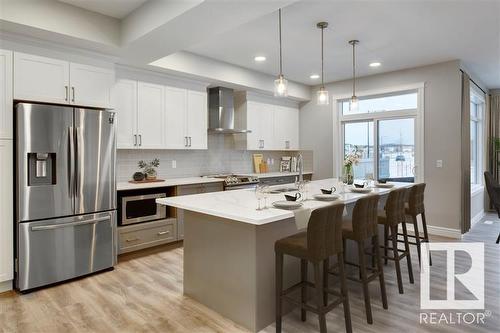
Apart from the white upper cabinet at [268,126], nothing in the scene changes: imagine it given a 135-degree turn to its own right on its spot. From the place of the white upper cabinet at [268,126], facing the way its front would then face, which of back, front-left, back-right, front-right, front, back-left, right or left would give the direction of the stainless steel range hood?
front-left

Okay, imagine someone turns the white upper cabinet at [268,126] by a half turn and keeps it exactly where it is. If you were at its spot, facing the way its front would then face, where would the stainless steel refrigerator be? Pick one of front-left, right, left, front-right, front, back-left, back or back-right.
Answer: left

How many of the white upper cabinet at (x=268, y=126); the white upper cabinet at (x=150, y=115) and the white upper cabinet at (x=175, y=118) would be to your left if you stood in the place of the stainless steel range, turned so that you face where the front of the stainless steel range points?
1

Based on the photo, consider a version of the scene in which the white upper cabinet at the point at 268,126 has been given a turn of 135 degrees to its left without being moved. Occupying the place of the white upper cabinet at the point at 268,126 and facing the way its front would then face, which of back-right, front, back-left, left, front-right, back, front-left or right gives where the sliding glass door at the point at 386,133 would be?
right

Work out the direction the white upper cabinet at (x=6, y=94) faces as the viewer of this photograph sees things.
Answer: facing the viewer

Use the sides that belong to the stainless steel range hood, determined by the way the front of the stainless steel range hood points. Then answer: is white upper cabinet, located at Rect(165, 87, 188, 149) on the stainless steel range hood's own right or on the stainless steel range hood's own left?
on the stainless steel range hood's own right

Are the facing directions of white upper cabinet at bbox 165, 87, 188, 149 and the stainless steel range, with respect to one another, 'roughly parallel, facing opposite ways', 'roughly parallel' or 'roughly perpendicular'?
roughly parallel

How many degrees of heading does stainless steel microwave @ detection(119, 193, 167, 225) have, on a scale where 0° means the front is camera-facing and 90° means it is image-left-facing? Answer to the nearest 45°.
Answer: approximately 315°

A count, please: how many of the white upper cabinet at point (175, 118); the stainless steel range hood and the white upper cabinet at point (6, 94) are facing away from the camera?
0

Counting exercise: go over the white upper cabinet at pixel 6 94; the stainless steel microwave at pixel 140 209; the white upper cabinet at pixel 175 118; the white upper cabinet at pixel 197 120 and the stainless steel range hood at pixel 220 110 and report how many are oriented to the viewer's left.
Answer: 0

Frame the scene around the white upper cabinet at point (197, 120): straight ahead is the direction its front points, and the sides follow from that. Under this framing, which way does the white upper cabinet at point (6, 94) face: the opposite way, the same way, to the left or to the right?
the same way

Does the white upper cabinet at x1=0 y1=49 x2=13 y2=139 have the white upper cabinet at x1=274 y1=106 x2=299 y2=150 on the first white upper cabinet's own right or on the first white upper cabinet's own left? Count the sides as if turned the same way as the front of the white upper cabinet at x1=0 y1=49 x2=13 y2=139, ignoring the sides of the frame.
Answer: on the first white upper cabinet's own left

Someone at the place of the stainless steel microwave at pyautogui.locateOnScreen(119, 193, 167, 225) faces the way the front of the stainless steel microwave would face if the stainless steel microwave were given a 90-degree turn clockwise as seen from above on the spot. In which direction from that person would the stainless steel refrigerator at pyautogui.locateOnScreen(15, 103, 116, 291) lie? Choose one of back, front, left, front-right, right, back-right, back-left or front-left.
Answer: front

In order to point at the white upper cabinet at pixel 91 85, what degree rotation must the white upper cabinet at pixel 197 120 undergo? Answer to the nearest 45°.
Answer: approximately 90° to its right

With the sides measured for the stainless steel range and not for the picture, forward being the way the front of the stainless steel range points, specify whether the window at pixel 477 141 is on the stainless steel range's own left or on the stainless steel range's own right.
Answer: on the stainless steel range's own left

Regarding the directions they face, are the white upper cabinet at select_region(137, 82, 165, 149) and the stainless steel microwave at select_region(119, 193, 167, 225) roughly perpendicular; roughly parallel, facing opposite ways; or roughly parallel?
roughly parallel

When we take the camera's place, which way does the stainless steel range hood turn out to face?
facing the viewer and to the right of the viewer

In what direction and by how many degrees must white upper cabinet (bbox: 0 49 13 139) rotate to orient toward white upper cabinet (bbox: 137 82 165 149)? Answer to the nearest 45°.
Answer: approximately 135° to its left

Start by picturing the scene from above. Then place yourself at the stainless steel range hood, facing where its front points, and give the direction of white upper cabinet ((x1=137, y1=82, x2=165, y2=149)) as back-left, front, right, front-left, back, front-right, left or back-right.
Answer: right

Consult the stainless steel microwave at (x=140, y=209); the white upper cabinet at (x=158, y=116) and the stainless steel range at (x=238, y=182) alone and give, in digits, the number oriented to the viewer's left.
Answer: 0
